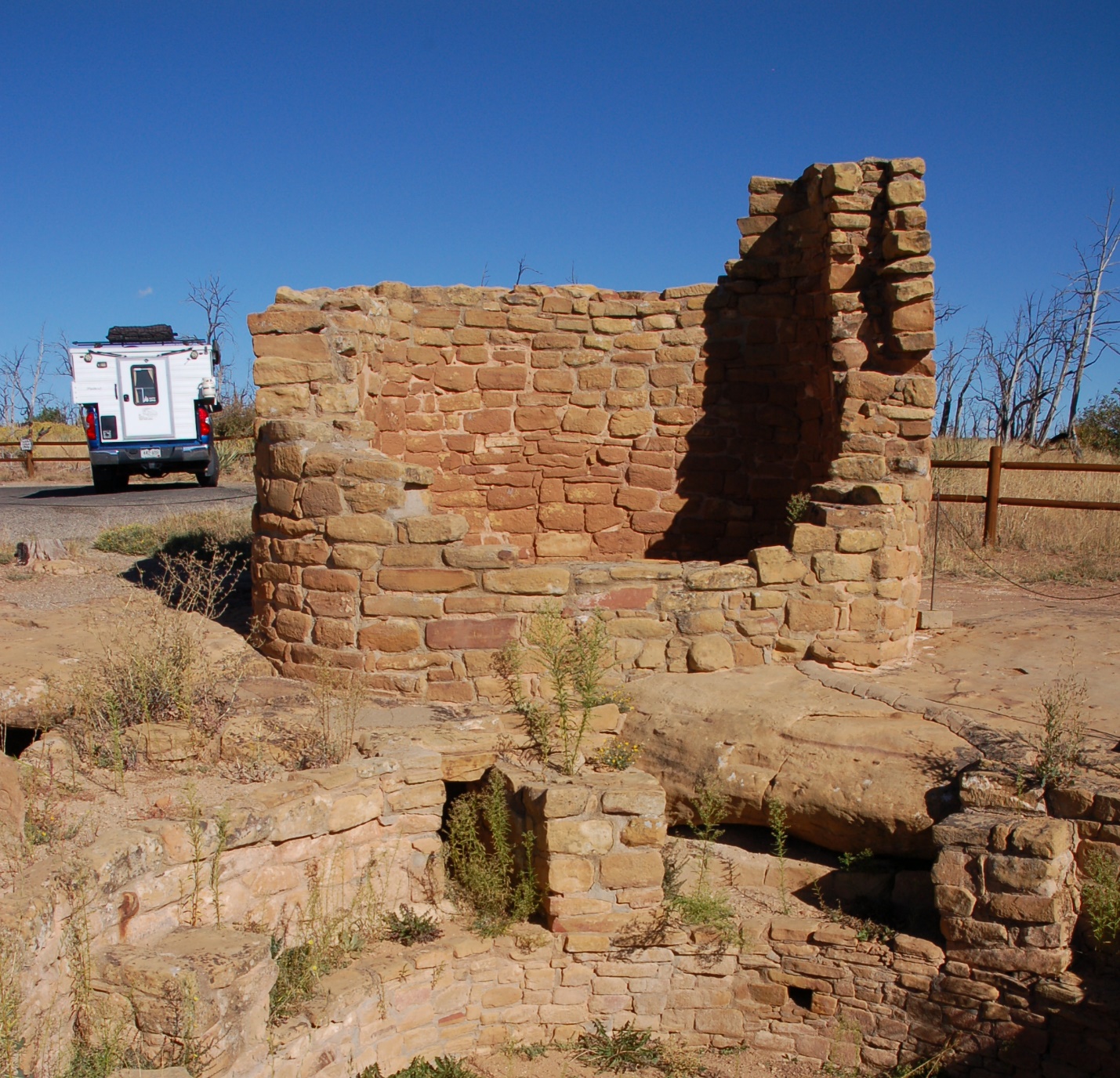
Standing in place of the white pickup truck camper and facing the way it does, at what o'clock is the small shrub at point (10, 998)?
The small shrub is roughly at 6 o'clock from the white pickup truck camper.

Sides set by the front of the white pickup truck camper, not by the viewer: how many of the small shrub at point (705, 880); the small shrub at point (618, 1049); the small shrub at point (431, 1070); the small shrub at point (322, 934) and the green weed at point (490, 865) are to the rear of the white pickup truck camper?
5

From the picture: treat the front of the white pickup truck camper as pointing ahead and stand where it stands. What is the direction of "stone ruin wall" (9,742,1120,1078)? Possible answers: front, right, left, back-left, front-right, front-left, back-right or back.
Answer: back

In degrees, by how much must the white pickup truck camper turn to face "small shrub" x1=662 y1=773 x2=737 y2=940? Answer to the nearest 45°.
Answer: approximately 180°

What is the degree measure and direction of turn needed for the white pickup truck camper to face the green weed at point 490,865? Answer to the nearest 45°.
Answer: approximately 180°

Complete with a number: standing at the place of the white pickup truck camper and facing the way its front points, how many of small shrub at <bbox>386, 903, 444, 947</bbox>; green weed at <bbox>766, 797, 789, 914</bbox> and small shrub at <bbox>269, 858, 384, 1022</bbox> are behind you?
3

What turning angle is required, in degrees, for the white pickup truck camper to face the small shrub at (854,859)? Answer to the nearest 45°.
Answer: approximately 180°

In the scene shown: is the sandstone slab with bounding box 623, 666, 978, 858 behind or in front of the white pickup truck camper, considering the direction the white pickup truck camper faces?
behind

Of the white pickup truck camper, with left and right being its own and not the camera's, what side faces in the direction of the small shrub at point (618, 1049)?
back

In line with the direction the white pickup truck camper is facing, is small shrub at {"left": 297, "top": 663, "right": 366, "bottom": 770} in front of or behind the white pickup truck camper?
behind

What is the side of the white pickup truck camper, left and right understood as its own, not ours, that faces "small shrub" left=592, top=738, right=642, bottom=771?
back

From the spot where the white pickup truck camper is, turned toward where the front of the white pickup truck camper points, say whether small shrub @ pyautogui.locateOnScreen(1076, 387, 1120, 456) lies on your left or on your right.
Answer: on your right

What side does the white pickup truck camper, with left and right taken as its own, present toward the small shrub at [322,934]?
back

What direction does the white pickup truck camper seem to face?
away from the camera

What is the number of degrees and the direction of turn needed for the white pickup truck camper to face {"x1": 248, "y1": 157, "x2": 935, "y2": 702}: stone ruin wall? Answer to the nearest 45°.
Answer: approximately 180°

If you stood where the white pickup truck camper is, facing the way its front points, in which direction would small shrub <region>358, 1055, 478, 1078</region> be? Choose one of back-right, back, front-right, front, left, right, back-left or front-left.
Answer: back
